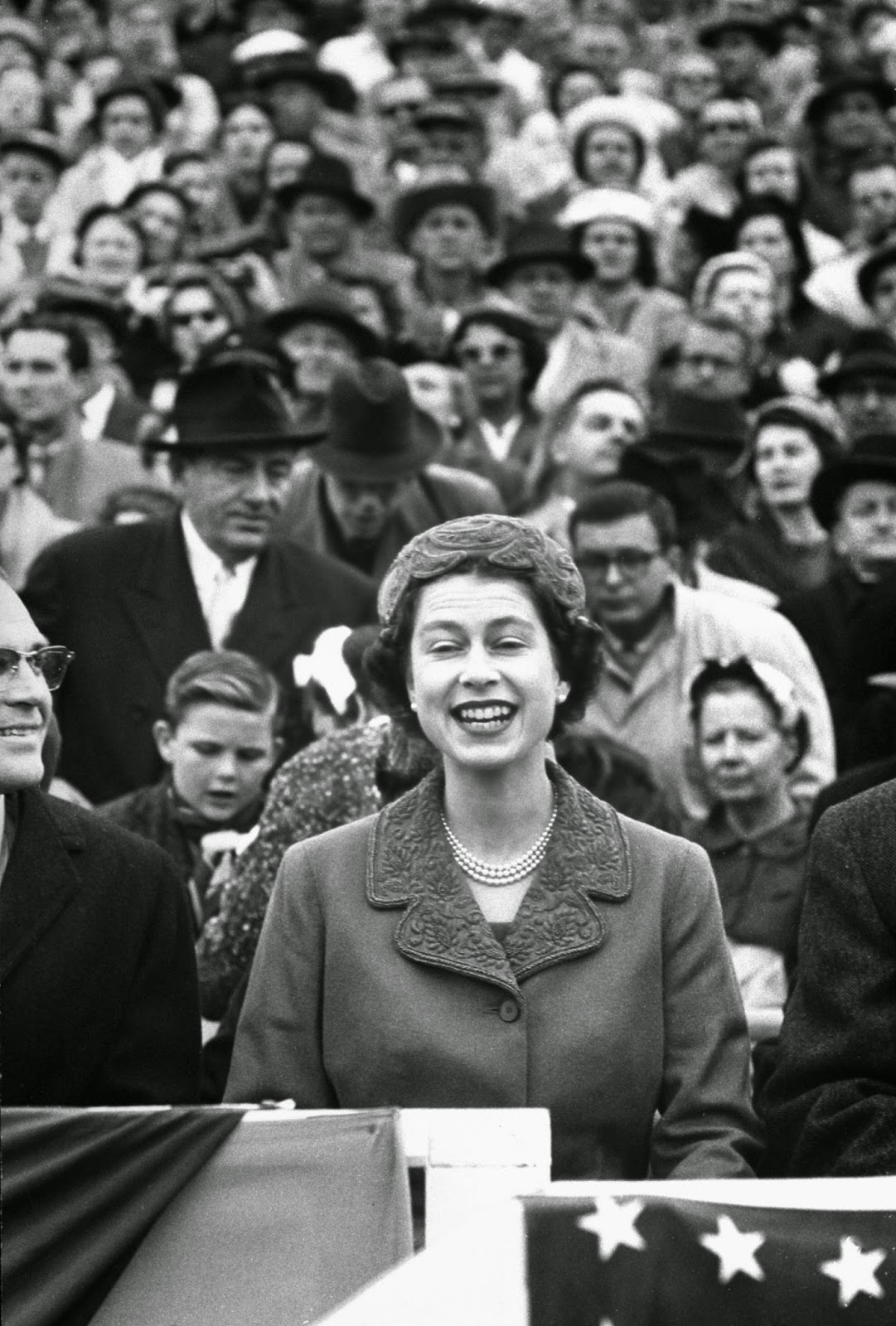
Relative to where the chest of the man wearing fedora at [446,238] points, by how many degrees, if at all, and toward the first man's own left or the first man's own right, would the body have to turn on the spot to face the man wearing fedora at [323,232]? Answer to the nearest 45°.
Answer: approximately 90° to the first man's own right

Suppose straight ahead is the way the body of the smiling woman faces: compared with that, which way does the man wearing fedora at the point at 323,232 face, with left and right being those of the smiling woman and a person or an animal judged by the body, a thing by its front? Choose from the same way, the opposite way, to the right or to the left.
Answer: the same way

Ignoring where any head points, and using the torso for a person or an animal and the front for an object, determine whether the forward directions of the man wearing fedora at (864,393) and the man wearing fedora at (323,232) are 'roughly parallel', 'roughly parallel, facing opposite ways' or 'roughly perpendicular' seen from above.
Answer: roughly parallel

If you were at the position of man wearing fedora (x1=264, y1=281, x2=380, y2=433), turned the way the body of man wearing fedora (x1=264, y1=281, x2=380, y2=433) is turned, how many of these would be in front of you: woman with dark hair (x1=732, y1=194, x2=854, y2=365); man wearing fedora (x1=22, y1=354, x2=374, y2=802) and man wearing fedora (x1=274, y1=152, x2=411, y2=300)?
1

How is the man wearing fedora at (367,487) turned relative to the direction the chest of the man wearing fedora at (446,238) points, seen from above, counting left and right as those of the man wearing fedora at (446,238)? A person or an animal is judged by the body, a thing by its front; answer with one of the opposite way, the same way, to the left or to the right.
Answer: the same way

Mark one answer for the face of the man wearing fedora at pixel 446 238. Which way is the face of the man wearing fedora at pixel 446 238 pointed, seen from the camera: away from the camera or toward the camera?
toward the camera

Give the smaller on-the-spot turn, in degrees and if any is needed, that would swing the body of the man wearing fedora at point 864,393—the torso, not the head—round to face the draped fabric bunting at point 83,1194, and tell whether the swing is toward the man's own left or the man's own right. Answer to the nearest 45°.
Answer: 0° — they already face it

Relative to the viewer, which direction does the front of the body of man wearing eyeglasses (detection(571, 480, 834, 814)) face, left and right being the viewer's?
facing the viewer and to the left of the viewer

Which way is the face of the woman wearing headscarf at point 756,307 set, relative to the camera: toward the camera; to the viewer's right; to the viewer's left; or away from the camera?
toward the camera

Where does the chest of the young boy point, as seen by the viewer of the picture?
toward the camera

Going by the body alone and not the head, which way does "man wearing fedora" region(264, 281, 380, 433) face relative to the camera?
toward the camera

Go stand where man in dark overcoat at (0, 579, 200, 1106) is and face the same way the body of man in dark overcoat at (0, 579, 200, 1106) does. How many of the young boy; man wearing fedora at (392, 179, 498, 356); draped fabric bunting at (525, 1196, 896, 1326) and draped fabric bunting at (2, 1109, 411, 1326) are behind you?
2

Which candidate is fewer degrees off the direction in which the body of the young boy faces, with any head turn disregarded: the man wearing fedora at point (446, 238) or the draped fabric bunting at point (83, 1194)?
the draped fabric bunting

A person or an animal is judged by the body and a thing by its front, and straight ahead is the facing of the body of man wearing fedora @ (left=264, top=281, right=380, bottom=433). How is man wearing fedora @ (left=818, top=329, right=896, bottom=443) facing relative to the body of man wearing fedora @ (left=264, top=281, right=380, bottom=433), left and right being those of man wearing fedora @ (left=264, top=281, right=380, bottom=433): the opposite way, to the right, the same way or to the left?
the same way

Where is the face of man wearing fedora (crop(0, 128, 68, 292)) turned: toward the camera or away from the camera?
toward the camera

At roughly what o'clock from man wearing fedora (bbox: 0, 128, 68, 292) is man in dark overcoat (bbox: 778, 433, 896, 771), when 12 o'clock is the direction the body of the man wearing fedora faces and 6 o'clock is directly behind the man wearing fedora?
The man in dark overcoat is roughly at 11 o'clock from the man wearing fedora.

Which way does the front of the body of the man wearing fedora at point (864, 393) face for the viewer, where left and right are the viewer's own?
facing the viewer

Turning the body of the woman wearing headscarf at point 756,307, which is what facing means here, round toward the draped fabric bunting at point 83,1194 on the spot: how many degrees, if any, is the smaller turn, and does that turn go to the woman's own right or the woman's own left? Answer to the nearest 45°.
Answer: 0° — they already face it

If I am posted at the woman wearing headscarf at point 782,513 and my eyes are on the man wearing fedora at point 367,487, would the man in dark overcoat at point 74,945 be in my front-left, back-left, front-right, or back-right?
front-left

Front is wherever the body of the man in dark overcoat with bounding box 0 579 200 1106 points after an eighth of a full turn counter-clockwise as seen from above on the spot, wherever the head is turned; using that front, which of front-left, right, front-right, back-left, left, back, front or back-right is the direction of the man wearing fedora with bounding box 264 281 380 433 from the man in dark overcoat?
back-left

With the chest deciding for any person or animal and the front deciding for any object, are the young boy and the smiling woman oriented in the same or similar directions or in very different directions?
same or similar directions
